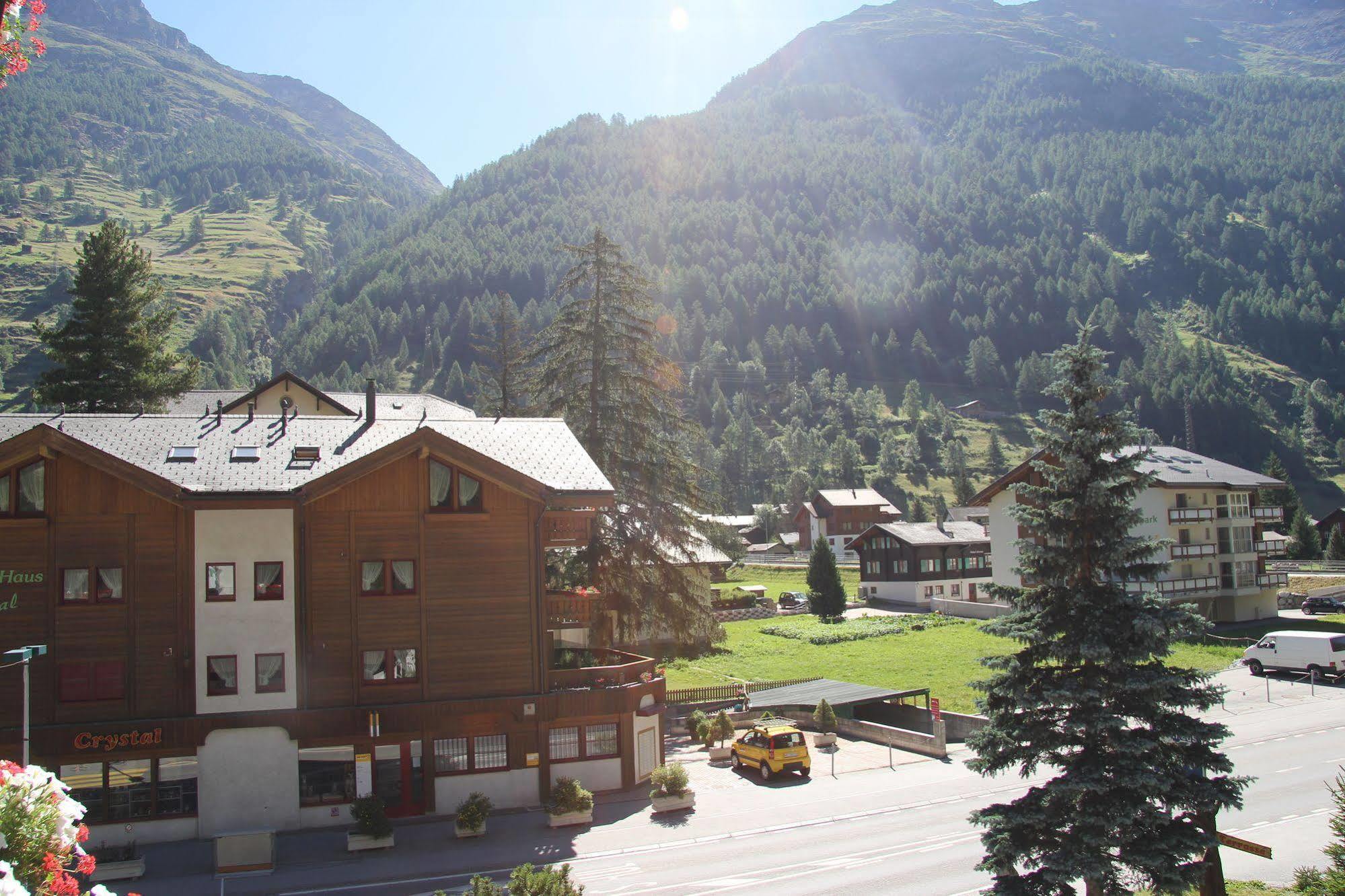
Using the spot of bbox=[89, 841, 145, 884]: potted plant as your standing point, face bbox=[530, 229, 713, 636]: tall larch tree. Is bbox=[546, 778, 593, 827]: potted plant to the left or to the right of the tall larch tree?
right

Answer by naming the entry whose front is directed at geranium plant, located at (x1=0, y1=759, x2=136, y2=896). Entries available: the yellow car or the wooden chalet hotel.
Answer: the wooden chalet hotel

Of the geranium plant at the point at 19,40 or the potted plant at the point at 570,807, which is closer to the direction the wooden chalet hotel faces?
the geranium plant

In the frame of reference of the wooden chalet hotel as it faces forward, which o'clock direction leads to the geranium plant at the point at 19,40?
The geranium plant is roughly at 12 o'clock from the wooden chalet hotel.

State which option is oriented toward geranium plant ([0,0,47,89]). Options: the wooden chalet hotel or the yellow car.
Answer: the wooden chalet hotel

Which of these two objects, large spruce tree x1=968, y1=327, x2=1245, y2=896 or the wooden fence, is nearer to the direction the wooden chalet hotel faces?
the large spruce tree
